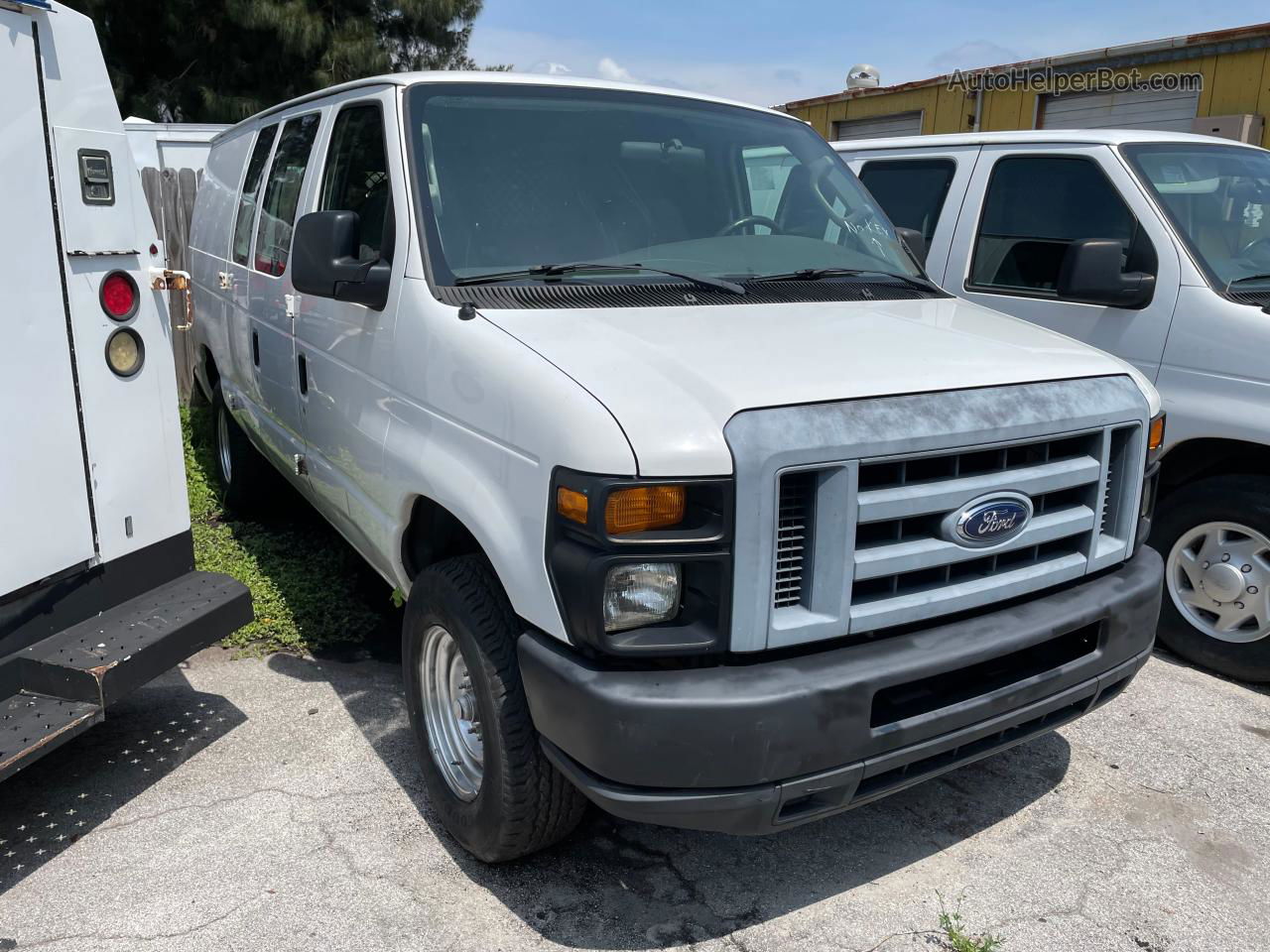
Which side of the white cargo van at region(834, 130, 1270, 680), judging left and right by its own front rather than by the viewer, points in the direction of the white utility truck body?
right

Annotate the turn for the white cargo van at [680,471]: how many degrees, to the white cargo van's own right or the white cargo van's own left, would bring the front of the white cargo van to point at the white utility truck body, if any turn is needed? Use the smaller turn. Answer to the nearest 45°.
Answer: approximately 135° to the white cargo van's own right

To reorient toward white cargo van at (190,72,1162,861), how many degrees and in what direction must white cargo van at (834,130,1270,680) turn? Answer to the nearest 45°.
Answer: approximately 90° to its right

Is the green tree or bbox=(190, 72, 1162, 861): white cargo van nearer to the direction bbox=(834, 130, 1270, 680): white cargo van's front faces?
the white cargo van

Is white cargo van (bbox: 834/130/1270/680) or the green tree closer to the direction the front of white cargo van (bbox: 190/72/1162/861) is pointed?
the white cargo van

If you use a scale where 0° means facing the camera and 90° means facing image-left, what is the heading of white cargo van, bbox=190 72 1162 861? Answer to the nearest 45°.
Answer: approximately 315°

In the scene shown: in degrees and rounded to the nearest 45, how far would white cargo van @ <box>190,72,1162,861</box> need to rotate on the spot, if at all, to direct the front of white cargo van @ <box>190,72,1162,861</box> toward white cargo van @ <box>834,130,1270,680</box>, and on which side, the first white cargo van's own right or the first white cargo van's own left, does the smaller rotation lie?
approximately 90° to the first white cargo van's own left

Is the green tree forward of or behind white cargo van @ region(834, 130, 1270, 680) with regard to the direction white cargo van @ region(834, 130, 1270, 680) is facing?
behind

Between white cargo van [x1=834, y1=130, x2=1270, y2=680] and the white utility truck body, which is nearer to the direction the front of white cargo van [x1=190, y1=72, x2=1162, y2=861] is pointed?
the white cargo van
